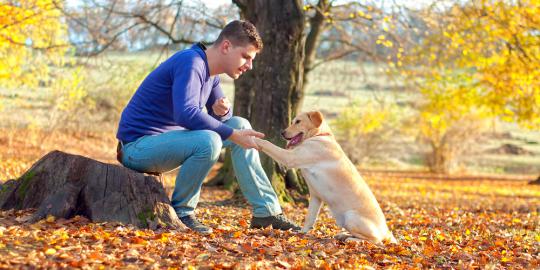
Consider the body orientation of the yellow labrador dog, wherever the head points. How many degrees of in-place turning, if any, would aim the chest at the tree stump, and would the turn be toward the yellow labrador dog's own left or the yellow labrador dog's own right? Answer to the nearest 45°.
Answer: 0° — it already faces it

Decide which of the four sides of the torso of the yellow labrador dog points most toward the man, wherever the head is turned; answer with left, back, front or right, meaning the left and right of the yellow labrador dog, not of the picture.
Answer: front

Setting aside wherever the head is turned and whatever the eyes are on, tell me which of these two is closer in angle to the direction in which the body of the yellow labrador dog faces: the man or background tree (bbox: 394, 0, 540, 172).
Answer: the man

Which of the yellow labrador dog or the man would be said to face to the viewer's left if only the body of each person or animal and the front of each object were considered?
the yellow labrador dog

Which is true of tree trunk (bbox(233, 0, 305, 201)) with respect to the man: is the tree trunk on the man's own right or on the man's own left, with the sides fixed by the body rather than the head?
on the man's own left

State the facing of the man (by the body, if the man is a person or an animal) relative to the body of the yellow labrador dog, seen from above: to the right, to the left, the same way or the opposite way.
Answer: the opposite way

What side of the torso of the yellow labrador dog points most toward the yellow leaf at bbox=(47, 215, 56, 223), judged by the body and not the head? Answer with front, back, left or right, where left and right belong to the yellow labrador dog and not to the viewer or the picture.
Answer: front

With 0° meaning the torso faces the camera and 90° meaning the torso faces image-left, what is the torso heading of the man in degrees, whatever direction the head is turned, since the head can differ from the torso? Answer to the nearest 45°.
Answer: approximately 270°

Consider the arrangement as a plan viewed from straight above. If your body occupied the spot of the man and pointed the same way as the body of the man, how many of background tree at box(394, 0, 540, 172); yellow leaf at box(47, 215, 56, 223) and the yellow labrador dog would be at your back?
1

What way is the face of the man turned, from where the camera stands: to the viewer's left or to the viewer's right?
to the viewer's right

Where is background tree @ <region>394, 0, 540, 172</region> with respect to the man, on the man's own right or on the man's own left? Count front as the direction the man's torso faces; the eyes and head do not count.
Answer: on the man's own left

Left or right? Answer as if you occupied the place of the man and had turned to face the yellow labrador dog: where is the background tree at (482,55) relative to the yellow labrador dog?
left

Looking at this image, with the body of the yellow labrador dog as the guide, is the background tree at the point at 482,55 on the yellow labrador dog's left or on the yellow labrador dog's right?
on the yellow labrador dog's right

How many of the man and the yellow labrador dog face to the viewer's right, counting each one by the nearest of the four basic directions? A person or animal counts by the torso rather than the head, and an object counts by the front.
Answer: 1

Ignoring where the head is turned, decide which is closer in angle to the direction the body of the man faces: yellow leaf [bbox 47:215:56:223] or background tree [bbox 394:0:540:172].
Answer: the background tree

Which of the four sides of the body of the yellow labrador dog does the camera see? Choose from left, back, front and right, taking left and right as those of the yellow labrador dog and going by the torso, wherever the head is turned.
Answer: left

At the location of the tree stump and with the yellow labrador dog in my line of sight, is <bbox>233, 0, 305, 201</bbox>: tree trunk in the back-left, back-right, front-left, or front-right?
front-left
